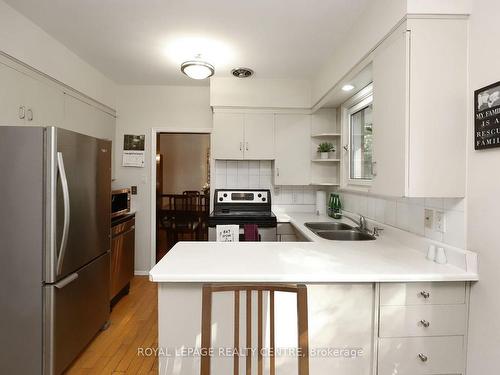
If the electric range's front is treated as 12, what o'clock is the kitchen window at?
The kitchen window is roughly at 10 o'clock from the electric range.

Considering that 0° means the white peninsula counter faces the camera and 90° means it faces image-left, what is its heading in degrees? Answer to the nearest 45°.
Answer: approximately 0°

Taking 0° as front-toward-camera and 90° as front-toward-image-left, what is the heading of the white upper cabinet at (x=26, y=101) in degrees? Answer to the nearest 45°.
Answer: approximately 315°

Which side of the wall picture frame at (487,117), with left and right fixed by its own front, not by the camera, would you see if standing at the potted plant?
right

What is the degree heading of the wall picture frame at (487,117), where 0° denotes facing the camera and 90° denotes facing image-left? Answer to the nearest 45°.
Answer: approximately 45°

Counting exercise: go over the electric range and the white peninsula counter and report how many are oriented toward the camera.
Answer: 2

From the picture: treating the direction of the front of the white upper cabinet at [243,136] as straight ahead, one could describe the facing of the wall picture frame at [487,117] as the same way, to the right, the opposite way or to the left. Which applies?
to the right

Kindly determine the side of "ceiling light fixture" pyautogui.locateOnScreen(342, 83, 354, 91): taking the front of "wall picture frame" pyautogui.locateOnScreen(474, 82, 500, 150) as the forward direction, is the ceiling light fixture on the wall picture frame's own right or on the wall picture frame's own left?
on the wall picture frame's own right

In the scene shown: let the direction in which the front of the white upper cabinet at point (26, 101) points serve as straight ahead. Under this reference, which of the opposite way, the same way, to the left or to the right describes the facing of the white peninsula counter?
to the right

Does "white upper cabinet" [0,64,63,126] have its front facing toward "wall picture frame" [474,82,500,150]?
yes

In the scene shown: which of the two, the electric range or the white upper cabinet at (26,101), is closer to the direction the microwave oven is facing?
the electric range
